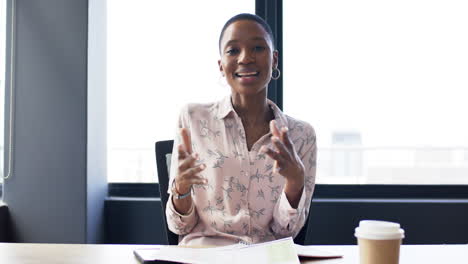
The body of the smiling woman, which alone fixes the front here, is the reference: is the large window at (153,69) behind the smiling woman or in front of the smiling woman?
behind

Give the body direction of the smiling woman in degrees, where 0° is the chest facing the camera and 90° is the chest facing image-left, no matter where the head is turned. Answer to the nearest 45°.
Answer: approximately 0°

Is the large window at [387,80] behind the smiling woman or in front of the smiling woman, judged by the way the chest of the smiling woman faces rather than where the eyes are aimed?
behind
